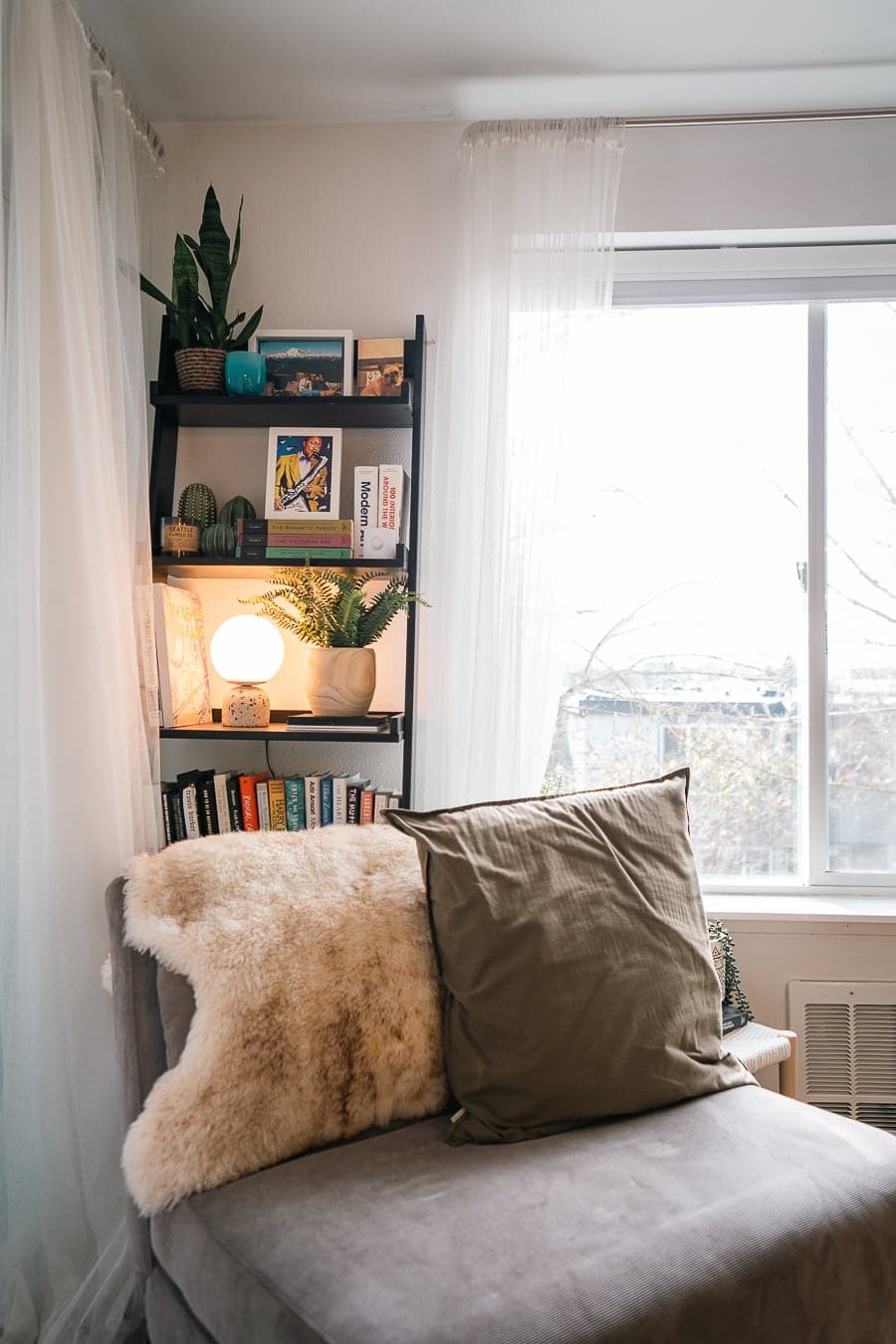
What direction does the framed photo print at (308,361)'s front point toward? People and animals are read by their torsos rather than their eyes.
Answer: toward the camera

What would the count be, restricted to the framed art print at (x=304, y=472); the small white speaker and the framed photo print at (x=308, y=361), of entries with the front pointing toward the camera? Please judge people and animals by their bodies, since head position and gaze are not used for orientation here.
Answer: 3

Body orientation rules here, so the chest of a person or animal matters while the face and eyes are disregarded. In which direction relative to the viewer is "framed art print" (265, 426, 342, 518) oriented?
toward the camera

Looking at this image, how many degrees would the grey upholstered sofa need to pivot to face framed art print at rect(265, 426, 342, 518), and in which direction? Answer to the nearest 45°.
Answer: approximately 180°

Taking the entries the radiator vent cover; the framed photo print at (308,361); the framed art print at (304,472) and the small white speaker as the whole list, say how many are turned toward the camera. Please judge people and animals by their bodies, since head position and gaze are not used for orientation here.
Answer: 4

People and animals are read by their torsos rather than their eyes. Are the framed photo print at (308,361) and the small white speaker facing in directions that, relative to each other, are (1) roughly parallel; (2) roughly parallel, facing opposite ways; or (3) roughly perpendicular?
roughly parallel

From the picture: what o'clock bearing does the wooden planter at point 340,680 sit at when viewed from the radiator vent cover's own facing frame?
The wooden planter is roughly at 2 o'clock from the radiator vent cover.

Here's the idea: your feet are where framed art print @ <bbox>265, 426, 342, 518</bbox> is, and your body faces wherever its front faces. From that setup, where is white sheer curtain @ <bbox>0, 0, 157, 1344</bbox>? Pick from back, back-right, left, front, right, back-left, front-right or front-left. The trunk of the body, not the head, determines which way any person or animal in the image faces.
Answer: front-right

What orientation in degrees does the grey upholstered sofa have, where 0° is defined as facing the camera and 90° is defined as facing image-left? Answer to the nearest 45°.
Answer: approximately 315°

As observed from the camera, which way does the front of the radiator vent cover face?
facing the viewer
